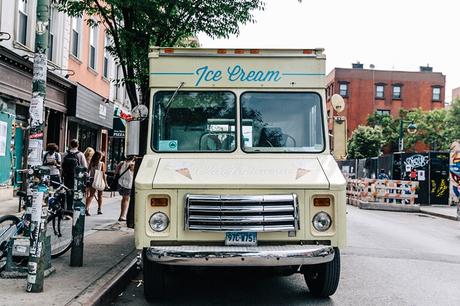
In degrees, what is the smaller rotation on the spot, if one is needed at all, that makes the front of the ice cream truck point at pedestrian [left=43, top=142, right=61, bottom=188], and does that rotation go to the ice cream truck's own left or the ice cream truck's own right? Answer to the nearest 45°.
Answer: approximately 135° to the ice cream truck's own right

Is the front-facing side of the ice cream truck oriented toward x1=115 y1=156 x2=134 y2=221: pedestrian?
no

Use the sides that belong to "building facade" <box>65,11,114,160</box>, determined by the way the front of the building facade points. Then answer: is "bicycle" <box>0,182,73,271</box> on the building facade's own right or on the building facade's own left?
on the building facade's own right

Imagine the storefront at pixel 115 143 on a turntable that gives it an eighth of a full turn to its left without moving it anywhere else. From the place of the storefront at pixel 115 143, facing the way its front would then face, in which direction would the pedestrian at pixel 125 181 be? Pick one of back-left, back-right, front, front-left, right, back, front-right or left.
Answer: right

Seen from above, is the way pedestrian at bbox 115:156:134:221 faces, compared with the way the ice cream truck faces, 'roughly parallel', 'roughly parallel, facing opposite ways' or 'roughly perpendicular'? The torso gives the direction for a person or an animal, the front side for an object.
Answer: roughly perpendicular

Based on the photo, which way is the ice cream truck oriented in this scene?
toward the camera

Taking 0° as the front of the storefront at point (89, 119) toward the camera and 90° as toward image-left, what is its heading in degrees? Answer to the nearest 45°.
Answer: approximately 315°

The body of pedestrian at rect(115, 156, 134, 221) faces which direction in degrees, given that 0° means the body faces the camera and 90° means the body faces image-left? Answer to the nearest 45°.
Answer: approximately 270°

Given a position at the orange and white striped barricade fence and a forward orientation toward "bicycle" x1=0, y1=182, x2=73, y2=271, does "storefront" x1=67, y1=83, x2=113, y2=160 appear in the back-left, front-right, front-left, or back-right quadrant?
front-right

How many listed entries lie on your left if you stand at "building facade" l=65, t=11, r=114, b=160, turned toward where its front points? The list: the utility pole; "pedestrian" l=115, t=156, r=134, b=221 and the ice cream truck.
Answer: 0

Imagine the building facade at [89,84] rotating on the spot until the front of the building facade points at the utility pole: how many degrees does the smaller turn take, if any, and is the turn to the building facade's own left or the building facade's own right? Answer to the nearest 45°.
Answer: approximately 45° to the building facade's own right

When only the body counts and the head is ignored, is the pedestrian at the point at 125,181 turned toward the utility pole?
no

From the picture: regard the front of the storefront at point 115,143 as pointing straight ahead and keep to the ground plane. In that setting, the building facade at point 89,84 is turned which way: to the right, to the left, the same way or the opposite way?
the same way

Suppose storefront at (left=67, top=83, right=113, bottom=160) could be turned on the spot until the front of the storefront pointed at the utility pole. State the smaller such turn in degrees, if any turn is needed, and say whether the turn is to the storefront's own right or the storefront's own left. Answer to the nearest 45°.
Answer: approximately 45° to the storefront's own right
